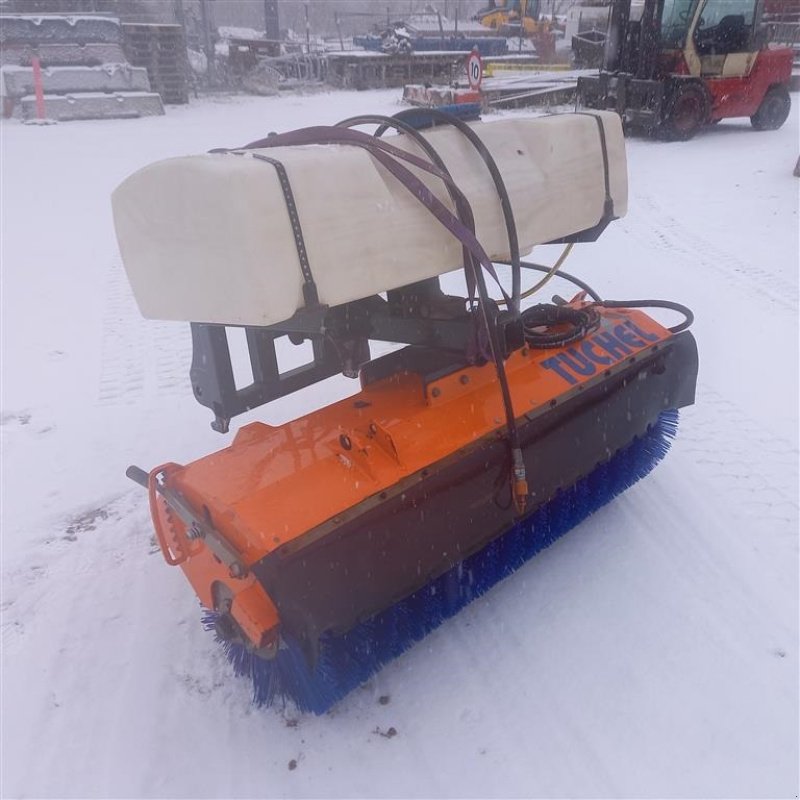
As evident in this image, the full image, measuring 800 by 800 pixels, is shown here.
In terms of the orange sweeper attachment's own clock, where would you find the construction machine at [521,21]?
The construction machine is roughly at 8 o'clock from the orange sweeper attachment.

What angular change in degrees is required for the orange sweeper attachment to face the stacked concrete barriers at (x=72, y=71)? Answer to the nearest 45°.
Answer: approximately 180°

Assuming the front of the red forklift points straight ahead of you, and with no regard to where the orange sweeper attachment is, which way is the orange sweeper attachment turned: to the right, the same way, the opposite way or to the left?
to the left

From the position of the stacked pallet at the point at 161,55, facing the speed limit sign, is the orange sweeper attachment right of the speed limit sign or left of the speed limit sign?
right

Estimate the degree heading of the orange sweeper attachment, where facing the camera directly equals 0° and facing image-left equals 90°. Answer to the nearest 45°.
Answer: approximately 315°

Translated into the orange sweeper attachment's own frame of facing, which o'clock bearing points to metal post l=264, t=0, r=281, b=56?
The metal post is roughly at 7 o'clock from the orange sweeper attachment.

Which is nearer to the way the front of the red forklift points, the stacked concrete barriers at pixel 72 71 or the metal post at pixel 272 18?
the stacked concrete barriers

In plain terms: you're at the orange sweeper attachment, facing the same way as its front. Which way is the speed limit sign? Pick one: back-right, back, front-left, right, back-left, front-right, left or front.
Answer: back-left

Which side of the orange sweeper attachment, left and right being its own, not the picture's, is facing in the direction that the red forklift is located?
left

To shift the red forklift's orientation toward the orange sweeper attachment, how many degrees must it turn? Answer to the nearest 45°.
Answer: approximately 45° to its left

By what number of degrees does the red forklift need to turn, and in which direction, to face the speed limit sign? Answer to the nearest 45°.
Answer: approximately 45° to its right

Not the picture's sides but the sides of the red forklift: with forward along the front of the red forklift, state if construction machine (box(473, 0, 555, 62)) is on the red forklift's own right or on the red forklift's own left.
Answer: on the red forklift's own right

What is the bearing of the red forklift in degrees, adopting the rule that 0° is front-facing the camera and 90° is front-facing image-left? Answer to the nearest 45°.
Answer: approximately 45°
